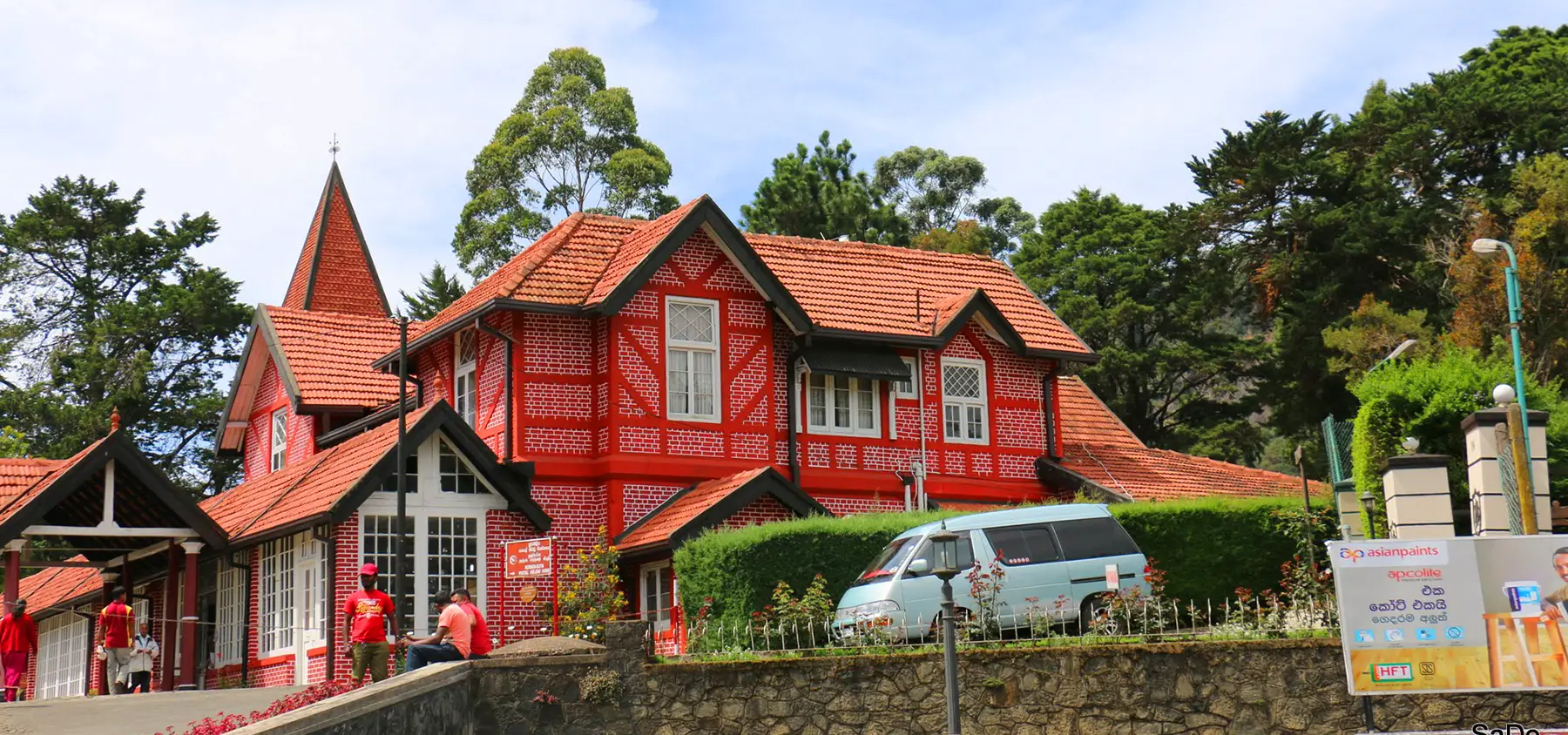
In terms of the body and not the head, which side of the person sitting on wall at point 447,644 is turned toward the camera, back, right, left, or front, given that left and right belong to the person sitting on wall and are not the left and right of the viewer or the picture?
left

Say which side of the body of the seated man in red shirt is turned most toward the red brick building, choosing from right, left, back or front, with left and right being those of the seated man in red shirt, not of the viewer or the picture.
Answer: right

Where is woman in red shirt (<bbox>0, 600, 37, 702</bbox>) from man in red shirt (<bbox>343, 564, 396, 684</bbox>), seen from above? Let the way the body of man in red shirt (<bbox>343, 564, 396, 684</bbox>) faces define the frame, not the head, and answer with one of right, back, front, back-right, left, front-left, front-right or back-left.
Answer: back-right

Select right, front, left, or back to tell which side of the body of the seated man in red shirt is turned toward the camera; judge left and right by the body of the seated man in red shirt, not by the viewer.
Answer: left

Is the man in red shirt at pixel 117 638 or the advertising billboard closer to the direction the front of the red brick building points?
the man in red shirt

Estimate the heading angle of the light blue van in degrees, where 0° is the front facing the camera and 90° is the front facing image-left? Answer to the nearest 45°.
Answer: approximately 45°

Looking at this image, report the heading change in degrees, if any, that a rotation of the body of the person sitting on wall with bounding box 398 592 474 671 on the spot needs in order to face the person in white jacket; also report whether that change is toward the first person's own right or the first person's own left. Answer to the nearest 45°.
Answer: approximately 45° to the first person's own right
